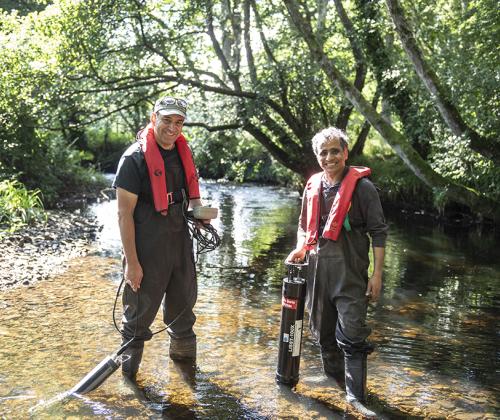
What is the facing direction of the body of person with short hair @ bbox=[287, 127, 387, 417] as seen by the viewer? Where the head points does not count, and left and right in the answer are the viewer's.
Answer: facing the viewer and to the left of the viewer

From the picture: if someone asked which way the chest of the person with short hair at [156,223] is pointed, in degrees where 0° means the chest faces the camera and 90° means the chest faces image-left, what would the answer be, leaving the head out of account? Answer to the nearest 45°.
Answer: approximately 315°

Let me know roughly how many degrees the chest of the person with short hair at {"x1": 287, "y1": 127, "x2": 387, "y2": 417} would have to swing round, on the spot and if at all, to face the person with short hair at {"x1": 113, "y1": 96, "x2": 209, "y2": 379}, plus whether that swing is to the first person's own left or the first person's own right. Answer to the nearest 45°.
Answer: approximately 45° to the first person's own right

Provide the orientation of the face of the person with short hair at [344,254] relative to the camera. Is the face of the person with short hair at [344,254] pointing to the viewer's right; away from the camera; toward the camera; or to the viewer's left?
toward the camera

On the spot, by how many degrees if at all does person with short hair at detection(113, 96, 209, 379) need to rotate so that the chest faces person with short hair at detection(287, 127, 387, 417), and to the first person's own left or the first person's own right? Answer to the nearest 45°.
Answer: approximately 45° to the first person's own left

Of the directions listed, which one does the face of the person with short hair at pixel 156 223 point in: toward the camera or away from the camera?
toward the camera

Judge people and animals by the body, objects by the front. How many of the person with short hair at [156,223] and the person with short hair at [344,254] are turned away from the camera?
0
